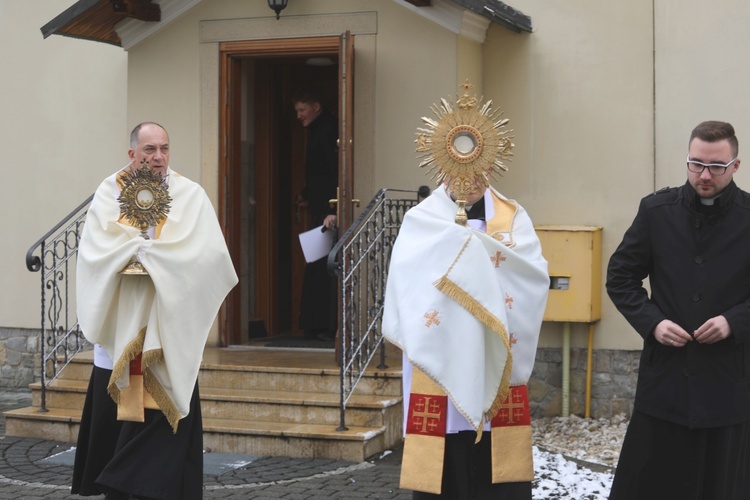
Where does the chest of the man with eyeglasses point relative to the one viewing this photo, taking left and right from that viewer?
facing the viewer

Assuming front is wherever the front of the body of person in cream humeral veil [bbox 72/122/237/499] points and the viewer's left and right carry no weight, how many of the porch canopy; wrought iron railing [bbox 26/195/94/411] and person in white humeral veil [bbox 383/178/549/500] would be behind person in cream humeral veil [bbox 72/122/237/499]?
2

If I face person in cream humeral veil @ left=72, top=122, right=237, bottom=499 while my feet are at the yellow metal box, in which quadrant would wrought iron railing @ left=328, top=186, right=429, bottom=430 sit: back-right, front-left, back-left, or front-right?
front-right

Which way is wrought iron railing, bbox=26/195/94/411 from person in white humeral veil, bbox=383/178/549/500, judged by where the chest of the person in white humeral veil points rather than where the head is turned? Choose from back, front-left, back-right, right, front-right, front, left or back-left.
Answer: back-right

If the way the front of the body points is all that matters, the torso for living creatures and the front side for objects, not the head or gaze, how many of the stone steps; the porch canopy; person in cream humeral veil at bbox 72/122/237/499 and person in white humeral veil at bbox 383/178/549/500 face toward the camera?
4

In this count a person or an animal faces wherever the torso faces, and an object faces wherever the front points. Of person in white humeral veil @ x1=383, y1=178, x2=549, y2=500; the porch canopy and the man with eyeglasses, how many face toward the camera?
3

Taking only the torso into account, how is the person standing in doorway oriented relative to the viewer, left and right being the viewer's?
facing the viewer and to the left of the viewer

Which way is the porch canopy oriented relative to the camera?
toward the camera
